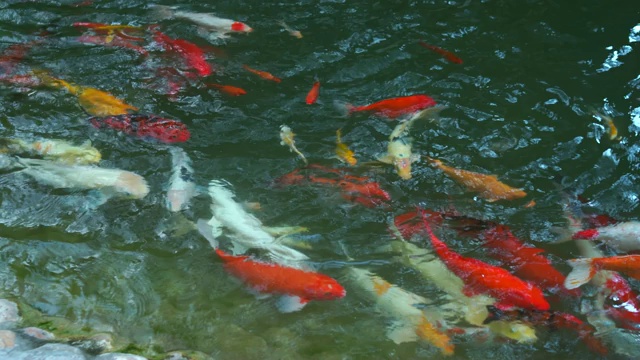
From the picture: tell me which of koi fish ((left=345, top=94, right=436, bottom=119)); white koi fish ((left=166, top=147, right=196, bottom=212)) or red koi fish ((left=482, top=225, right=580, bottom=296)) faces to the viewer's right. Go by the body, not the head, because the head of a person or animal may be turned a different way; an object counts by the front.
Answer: the koi fish

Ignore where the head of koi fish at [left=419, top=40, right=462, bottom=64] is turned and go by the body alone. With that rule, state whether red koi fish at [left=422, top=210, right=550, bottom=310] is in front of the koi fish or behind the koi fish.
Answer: in front

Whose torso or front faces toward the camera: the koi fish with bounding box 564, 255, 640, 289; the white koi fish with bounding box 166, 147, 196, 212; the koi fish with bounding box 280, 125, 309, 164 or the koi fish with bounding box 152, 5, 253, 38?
the white koi fish

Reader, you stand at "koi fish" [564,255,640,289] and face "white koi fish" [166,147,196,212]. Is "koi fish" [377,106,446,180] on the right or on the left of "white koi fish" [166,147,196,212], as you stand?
right

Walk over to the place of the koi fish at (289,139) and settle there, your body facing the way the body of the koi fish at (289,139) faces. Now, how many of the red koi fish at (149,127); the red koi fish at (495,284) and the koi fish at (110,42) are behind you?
1

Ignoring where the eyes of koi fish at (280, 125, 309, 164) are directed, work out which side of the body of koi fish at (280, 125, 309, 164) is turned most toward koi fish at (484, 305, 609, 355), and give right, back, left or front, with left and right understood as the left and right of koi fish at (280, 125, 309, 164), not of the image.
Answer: back

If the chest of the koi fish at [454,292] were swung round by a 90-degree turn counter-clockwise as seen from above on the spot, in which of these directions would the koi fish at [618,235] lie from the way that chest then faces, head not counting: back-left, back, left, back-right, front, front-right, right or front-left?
front

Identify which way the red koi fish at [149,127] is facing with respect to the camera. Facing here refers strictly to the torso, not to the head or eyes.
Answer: to the viewer's right

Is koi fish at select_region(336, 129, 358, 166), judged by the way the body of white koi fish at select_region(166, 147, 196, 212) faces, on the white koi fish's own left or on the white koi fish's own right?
on the white koi fish's own left

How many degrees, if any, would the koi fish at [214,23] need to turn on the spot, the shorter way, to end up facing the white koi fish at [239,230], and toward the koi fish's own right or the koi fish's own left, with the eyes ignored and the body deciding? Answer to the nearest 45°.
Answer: approximately 90° to the koi fish's own right

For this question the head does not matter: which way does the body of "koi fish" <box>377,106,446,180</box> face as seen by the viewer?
toward the camera
